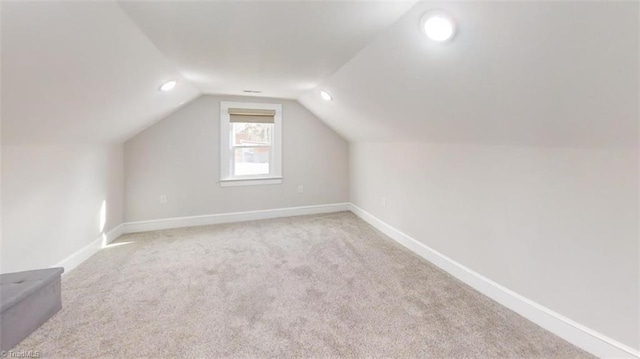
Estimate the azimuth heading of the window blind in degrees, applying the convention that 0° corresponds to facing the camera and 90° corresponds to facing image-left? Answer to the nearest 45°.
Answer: approximately 0°

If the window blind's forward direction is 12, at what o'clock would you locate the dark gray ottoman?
The dark gray ottoman is roughly at 1 o'clock from the window blind.

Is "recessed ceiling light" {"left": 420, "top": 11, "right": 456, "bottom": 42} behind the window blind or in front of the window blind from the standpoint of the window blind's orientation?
in front

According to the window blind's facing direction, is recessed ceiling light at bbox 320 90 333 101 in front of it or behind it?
in front
